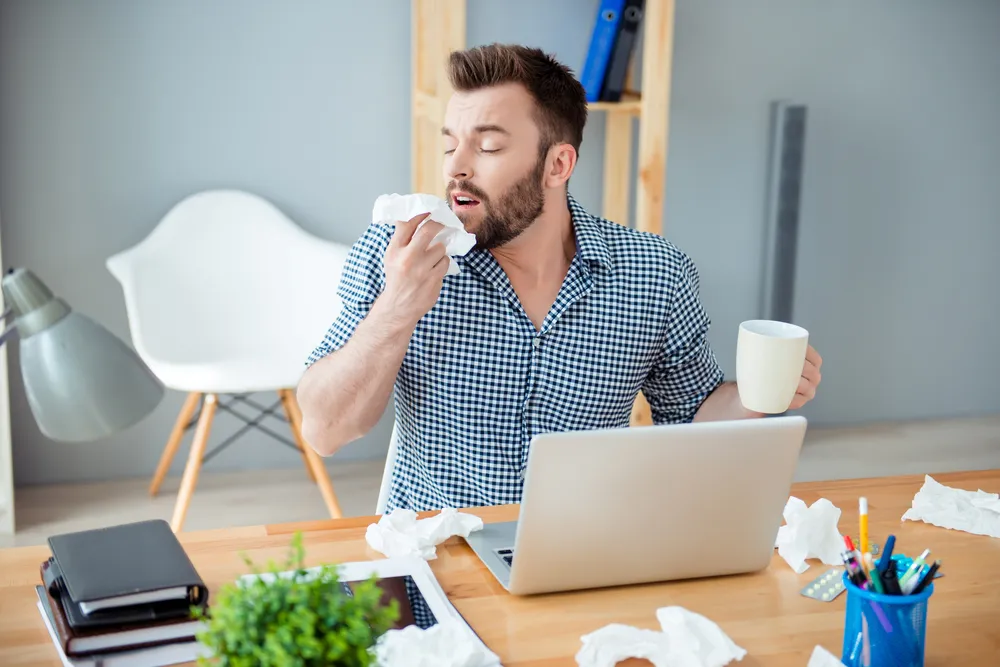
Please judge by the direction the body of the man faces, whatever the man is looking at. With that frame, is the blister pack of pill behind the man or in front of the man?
in front

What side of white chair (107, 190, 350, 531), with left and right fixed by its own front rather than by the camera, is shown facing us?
front

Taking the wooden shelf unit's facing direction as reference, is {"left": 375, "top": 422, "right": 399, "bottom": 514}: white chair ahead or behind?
ahead

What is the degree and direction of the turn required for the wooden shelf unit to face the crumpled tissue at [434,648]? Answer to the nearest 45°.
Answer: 0° — it already faces it

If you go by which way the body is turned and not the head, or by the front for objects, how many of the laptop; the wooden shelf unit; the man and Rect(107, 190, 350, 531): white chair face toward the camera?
3

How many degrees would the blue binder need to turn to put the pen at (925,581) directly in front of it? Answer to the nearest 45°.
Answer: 0° — it already faces it

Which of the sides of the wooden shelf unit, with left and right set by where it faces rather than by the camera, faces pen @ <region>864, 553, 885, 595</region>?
front

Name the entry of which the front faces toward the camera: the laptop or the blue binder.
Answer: the blue binder

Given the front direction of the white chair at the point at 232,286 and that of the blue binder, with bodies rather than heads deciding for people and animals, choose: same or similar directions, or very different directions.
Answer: same or similar directions

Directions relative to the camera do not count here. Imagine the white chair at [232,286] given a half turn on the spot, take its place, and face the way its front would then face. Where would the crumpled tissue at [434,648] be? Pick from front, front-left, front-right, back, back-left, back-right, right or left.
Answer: back

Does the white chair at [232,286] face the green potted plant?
yes

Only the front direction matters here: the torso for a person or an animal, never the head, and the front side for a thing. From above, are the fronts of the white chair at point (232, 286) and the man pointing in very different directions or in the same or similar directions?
same or similar directions

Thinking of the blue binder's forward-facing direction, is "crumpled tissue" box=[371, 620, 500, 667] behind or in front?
in front

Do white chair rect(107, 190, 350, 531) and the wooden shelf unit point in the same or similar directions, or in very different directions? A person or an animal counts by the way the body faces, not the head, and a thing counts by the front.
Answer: same or similar directions

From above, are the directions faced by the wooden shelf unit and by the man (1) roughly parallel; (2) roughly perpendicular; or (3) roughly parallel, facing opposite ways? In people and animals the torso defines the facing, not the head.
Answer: roughly parallel

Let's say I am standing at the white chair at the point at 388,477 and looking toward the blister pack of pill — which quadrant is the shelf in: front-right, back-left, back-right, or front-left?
back-left

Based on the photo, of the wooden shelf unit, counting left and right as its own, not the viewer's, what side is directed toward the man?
front

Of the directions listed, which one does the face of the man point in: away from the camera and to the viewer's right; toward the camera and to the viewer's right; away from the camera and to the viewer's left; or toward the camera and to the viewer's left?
toward the camera and to the viewer's left

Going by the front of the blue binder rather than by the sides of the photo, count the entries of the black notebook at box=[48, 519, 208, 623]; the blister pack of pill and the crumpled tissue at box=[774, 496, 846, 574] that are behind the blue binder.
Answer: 0

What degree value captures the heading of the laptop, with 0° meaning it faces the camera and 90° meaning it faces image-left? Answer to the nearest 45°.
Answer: approximately 135°
